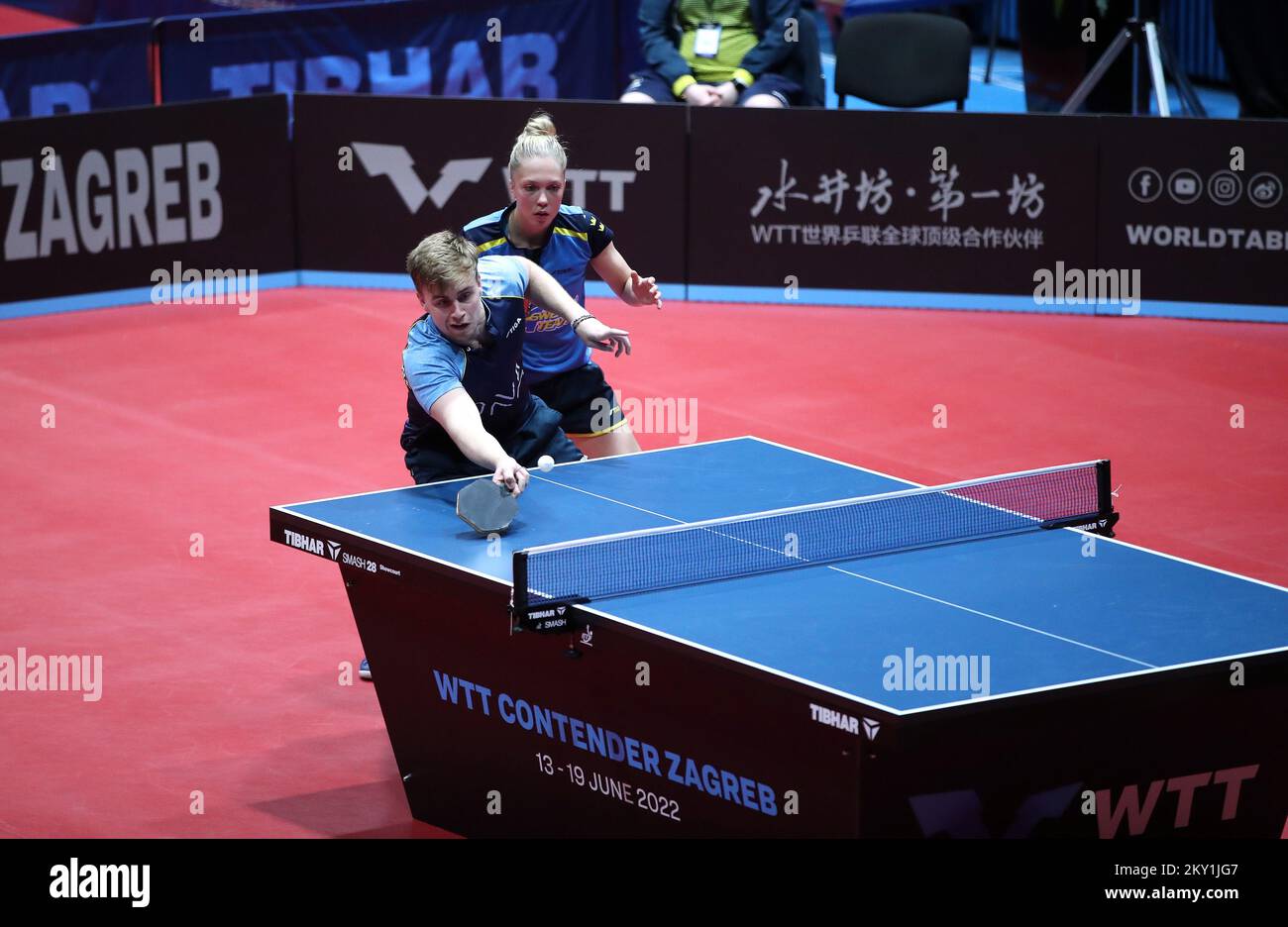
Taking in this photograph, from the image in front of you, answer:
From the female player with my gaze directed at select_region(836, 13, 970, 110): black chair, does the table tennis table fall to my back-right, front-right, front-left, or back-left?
back-right

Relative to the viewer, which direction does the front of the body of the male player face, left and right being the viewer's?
facing the viewer and to the right of the viewer

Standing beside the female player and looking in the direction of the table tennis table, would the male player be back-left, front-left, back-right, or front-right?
front-right

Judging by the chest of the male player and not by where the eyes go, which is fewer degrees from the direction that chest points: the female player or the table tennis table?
the table tennis table

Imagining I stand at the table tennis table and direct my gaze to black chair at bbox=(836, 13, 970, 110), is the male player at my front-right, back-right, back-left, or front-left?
front-left

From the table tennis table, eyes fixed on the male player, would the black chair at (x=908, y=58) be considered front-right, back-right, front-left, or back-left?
front-right

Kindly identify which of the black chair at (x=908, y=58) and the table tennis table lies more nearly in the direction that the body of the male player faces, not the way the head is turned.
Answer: the table tennis table

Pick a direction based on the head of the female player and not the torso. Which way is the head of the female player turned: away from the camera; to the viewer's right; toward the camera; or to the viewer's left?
toward the camera

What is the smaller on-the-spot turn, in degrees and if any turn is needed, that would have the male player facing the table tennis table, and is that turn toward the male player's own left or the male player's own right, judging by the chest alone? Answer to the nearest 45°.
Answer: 0° — they already face it

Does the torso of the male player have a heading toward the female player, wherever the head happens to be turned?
no

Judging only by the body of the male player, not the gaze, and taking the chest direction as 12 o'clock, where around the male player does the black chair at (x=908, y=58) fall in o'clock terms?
The black chair is roughly at 8 o'clock from the male player.
